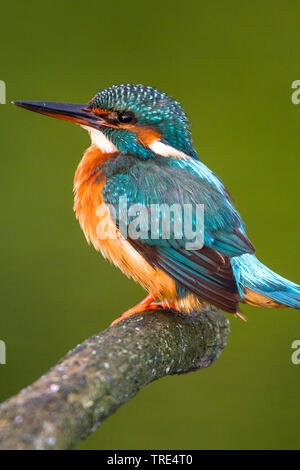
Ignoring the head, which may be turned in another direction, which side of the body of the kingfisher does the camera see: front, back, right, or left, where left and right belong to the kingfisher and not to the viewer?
left
